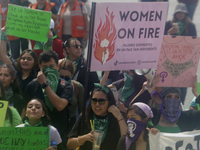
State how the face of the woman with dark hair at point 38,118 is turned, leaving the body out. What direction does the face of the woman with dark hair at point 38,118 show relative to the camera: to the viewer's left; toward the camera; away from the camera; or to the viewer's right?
toward the camera

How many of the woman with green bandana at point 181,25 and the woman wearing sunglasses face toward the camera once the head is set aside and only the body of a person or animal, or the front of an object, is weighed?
2

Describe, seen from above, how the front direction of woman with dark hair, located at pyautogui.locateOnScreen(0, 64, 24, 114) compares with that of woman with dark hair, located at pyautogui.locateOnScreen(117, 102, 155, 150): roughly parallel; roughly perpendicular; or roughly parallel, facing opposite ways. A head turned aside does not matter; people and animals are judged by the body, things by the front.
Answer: roughly parallel

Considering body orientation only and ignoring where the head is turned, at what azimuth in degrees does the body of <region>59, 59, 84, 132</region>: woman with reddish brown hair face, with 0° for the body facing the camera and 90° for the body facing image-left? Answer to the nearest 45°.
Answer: approximately 45°

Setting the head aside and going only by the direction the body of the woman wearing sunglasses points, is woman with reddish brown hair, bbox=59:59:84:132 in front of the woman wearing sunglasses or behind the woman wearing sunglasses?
behind

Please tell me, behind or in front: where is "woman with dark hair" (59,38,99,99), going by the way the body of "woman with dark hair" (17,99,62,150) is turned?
behind

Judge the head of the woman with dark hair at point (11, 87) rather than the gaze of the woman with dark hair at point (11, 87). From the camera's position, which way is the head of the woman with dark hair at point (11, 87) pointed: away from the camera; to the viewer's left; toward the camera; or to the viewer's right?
toward the camera

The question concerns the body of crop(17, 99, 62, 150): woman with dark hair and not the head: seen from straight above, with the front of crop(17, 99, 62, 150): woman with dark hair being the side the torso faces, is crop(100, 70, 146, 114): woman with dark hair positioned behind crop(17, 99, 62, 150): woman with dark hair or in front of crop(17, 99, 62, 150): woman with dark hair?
behind

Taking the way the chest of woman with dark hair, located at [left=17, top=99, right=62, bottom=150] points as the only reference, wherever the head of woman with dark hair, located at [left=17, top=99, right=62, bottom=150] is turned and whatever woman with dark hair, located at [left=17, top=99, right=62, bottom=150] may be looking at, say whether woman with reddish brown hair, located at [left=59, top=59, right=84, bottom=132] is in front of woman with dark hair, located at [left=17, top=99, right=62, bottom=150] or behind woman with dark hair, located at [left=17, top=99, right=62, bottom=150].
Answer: behind

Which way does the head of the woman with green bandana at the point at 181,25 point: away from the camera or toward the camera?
toward the camera

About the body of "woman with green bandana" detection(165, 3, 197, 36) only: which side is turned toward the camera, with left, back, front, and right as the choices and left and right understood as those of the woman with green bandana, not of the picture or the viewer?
front

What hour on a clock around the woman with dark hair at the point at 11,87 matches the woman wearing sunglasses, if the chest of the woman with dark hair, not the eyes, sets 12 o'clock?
The woman wearing sunglasses is roughly at 9 o'clock from the woman with dark hair.

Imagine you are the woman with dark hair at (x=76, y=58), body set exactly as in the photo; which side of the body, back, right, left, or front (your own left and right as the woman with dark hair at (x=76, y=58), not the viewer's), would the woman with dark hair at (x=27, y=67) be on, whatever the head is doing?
right

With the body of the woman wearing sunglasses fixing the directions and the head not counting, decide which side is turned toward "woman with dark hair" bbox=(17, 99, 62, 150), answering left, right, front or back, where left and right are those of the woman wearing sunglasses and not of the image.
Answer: right

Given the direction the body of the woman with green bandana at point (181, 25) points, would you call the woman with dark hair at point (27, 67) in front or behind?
in front

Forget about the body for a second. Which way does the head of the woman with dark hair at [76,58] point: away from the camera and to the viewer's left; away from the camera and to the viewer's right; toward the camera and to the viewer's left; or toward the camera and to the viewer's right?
toward the camera and to the viewer's right
